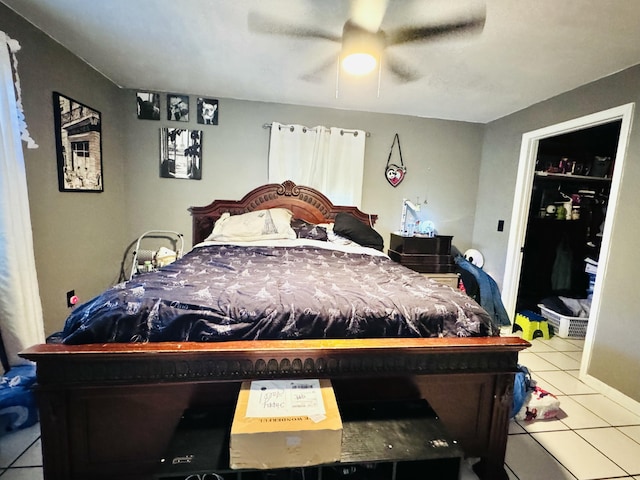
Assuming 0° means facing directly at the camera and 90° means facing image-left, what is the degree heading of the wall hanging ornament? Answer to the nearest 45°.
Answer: approximately 0°

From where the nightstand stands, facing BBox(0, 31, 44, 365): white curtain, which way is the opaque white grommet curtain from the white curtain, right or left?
right

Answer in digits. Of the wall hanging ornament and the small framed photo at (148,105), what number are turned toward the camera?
2

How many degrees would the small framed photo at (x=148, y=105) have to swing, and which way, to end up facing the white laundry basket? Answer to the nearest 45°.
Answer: approximately 45° to its left

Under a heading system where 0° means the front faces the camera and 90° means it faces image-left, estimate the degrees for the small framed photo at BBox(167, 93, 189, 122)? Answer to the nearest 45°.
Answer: approximately 0°

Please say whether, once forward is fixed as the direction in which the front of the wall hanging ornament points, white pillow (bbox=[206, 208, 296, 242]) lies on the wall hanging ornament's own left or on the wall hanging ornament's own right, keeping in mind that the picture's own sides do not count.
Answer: on the wall hanging ornament's own right

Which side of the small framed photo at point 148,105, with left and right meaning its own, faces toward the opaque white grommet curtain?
left

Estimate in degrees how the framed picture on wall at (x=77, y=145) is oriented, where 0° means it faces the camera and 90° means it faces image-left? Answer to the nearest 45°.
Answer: approximately 315°

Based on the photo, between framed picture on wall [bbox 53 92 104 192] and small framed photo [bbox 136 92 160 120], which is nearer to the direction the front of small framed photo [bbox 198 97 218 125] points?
the framed picture on wall
